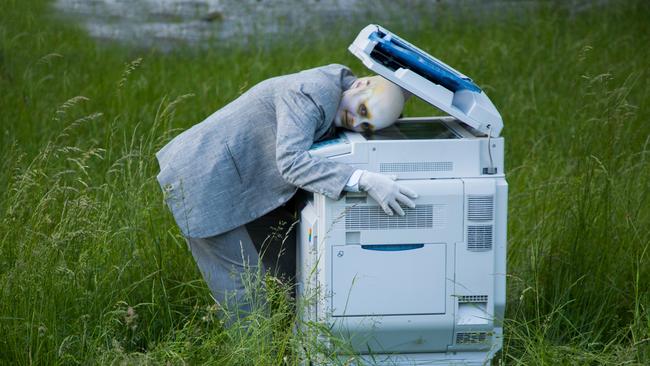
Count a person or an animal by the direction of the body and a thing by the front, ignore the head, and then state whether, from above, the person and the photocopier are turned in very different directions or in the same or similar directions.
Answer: very different directions

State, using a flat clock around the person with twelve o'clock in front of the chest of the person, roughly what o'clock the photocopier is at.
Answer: The photocopier is roughly at 1 o'clock from the person.

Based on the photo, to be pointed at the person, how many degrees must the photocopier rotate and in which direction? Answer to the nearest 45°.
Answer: approximately 45° to its right

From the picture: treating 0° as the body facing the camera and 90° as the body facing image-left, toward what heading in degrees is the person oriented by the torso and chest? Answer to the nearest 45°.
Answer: approximately 270°

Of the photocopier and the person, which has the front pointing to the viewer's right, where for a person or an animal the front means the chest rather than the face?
the person
